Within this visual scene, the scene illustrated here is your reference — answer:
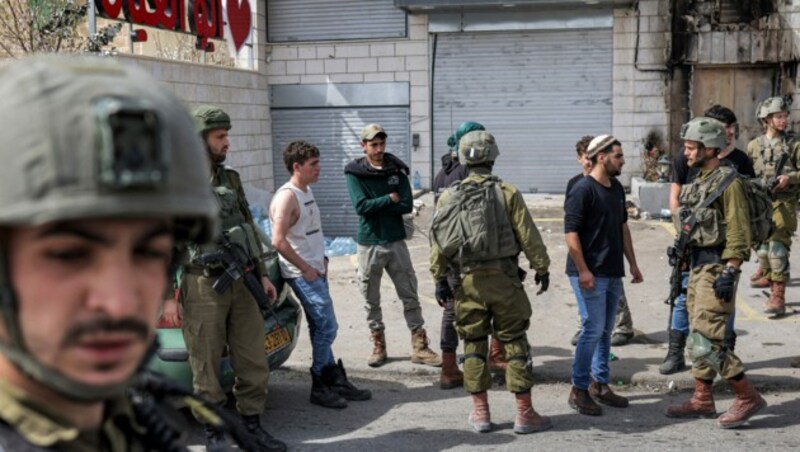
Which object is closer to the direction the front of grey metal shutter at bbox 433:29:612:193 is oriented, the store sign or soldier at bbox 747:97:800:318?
the soldier

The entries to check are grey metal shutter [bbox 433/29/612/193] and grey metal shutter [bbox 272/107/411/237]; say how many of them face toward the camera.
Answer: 2

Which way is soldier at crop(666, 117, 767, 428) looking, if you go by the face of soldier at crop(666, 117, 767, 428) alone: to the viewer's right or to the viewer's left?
to the viewer's left

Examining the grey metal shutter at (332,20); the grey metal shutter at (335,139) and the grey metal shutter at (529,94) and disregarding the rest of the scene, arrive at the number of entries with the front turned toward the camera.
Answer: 3

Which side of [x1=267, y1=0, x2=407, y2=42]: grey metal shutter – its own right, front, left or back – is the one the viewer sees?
front

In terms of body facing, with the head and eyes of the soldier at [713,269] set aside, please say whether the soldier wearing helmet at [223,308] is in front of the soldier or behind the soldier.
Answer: in front

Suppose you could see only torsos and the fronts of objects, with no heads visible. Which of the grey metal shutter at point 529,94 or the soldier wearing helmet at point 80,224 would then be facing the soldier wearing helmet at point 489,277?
the grey metal shutter

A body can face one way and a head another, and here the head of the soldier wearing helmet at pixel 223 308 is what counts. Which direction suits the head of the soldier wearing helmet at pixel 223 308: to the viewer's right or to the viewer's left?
to the viewer's right

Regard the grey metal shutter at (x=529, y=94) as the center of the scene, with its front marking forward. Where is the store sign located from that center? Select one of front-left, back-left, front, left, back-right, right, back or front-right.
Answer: front-right

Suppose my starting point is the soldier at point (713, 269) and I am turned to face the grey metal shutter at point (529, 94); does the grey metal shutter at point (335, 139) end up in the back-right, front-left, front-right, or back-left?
front-left

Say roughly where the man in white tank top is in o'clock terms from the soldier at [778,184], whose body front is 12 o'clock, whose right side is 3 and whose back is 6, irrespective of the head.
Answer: The man in white tank top is roughly at 12 o'clock from the soldier.

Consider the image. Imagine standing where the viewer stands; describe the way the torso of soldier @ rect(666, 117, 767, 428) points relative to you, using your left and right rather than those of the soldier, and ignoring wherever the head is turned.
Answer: facing the viewer and to the left of the viewer

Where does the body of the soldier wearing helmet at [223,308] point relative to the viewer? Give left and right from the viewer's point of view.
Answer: facing the viewer and to the right of the viewer

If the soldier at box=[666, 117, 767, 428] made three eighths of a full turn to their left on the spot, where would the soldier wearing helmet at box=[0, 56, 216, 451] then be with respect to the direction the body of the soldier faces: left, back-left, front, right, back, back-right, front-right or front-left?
right

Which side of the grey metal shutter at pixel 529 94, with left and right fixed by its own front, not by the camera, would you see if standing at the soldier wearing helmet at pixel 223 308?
front

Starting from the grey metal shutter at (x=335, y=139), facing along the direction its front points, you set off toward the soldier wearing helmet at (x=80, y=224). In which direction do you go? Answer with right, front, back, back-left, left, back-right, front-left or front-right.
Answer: front
